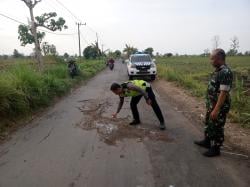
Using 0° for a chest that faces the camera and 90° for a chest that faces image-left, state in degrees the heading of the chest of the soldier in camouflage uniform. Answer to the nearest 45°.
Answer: approximately 90°
